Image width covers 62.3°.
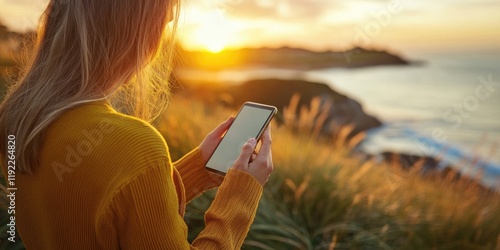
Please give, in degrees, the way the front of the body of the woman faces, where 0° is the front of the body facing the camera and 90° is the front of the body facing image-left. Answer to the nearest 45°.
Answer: approximately 225°

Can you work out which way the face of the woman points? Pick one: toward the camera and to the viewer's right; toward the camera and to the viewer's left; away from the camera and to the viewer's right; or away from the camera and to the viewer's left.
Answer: away from the camera and to the viewer's right
